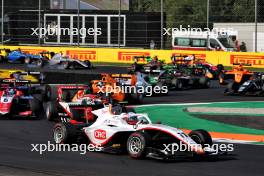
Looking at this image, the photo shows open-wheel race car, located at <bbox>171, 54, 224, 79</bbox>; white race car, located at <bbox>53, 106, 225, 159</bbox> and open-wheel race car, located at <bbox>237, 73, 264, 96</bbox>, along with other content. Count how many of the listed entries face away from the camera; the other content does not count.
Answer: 0

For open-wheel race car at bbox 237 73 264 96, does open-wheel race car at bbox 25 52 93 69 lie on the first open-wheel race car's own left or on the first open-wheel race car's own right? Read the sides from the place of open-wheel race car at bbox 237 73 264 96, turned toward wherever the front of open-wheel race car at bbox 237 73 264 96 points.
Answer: on the first open-wheel race car's own right

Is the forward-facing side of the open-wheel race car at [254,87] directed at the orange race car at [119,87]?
yes

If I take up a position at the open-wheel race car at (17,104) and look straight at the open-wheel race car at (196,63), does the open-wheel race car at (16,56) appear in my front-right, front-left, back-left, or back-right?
front-left

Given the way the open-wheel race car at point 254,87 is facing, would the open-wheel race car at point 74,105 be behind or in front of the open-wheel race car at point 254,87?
in front

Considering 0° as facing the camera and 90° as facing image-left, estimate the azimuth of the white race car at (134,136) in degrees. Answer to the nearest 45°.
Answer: approximately 315°
